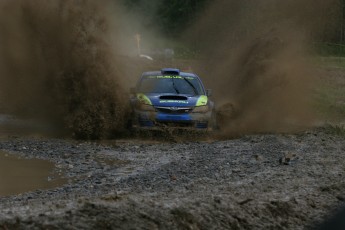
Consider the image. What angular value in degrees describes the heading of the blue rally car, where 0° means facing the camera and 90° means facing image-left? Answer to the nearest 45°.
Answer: approximately 0°
